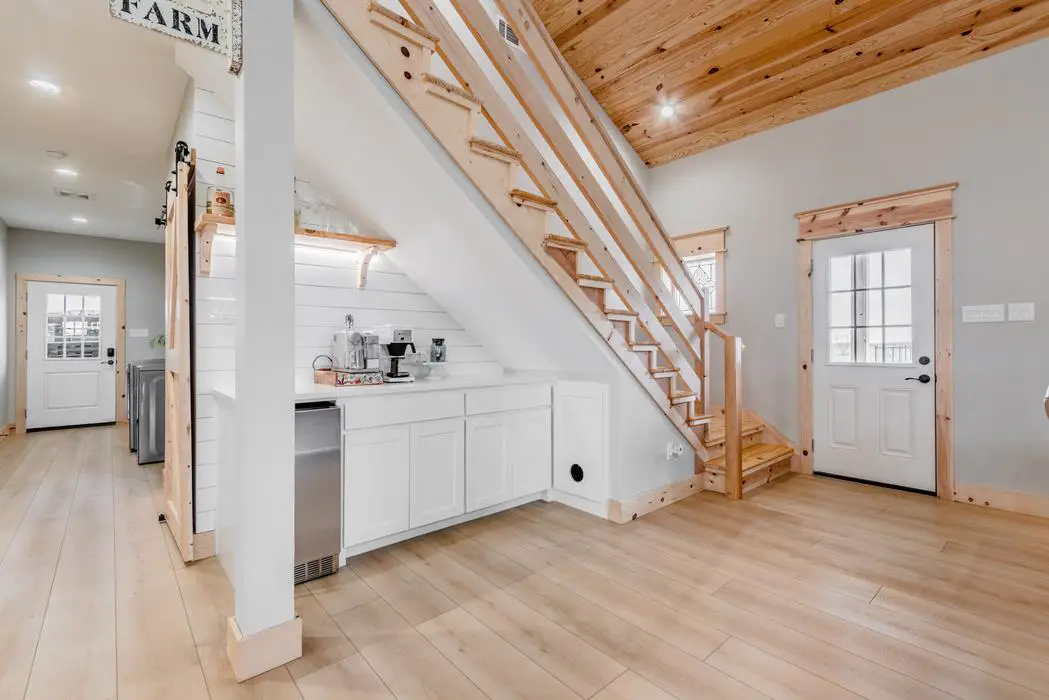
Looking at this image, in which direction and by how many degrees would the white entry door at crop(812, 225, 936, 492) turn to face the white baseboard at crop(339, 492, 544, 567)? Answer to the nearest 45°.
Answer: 0° — it already faces it

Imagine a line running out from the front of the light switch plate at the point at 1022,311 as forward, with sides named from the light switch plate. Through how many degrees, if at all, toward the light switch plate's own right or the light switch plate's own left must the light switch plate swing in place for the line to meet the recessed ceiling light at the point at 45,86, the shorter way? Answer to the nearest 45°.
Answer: approximately 45° to the light switch plate's own right

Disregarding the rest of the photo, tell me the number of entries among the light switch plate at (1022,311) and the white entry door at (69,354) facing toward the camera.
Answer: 2
